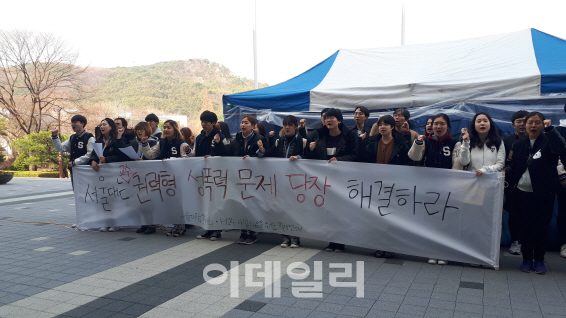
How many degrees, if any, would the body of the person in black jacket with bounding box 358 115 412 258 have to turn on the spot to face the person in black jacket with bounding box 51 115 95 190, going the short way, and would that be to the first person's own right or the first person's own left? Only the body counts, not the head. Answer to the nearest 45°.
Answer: approximately 45° to the first person's own right

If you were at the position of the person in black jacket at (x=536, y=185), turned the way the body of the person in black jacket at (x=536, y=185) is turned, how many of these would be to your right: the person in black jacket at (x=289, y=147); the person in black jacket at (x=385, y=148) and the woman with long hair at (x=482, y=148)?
3

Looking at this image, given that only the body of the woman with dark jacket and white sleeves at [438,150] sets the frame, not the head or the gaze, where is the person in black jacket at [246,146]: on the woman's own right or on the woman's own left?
on the woman's own right

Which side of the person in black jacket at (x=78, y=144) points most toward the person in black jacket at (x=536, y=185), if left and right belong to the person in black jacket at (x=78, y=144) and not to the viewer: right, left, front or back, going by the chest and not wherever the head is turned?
left

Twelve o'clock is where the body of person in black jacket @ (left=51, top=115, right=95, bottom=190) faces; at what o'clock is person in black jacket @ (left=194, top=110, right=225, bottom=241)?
person in black jacket @ (left=194, top=110, right=225, bottom=241) is roughly at 9 o'clock from person in black jacket @ (left=51, top=115, right=95, bottom=190).

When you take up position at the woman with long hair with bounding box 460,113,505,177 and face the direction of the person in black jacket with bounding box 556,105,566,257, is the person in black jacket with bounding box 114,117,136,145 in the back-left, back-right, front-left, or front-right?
back-left
